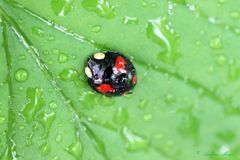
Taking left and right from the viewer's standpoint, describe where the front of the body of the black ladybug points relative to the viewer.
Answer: facing away from the viewer and to the left of the viewer

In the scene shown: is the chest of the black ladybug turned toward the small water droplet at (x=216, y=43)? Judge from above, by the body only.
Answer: no

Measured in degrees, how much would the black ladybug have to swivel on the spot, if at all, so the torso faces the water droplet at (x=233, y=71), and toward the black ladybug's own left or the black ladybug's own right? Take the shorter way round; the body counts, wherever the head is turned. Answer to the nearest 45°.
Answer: approximately 135° to the black ladybug's own right

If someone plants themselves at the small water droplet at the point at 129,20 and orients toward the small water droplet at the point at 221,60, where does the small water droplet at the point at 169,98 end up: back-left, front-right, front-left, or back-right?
front-right

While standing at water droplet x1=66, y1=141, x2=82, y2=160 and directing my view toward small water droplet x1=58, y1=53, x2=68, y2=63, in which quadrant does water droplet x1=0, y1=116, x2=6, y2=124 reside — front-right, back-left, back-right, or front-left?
front-left

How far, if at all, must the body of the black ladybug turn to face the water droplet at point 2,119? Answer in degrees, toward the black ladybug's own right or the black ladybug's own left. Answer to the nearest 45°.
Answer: approximately 45° to the black ladybug's own left
